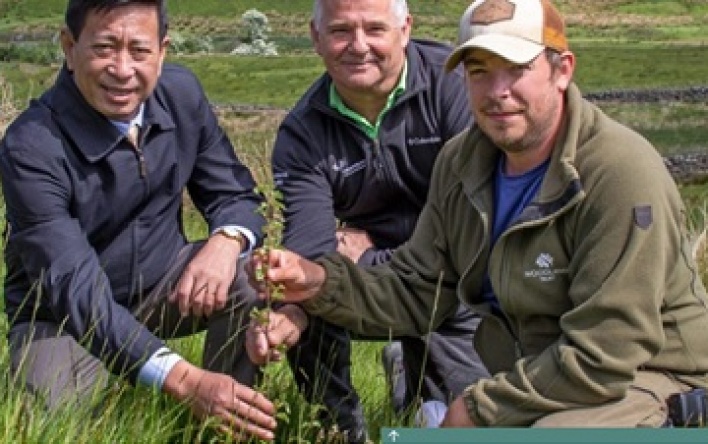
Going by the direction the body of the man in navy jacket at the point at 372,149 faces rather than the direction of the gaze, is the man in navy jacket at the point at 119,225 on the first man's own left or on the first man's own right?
on the first man's own right

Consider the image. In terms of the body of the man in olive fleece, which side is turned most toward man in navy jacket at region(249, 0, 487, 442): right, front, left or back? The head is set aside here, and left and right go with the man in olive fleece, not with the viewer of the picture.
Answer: right

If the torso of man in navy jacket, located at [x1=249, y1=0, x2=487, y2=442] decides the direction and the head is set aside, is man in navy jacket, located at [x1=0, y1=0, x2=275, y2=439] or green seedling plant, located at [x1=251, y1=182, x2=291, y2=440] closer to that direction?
the green seedling plant

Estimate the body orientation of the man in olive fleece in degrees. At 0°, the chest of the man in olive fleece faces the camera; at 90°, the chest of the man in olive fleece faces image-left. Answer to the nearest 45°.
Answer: approximately 45°
